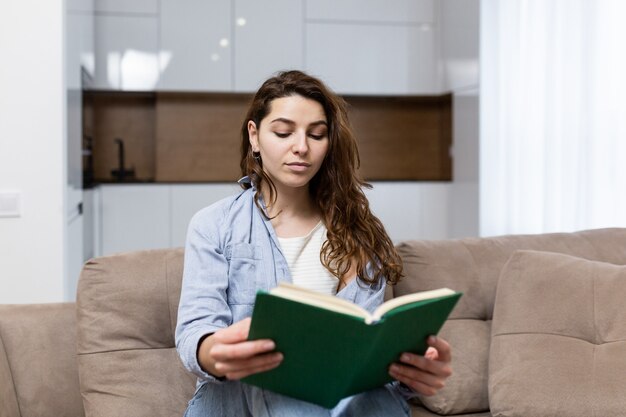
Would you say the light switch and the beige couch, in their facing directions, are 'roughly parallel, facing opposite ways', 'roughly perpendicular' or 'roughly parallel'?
roughly parallel

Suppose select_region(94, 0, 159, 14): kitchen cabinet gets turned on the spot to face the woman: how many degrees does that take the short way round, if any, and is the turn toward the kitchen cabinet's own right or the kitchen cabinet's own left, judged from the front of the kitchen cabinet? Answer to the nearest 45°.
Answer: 0° — it already faces them

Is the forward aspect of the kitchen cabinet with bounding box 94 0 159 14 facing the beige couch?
yes

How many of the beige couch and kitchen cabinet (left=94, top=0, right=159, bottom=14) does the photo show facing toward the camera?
2

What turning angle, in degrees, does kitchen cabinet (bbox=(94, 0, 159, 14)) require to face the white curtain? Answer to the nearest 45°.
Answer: approximately 45° to its left

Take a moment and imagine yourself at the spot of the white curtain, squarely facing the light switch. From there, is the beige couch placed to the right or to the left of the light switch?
left

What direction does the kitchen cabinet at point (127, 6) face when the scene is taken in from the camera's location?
facing the viewer

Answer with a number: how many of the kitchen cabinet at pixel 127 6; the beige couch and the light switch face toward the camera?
3

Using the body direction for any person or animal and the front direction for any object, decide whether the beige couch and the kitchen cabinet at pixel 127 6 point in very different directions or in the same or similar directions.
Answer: same or similar directions

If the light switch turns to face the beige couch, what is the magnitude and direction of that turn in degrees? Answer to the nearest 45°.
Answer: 0° — it already faces it

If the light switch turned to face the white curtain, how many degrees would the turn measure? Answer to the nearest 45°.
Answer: approximately 90° to its left

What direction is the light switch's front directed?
toward the camera
